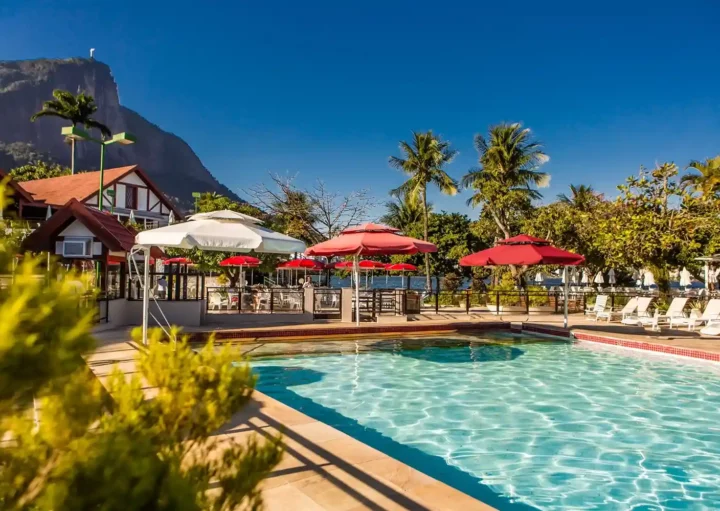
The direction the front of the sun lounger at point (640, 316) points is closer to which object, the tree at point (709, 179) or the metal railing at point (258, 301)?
the metal railing

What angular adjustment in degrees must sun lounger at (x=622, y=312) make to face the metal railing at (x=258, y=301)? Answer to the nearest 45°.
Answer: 0° — it already faces it

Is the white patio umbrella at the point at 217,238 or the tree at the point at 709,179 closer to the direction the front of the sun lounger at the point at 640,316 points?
the white patio umbrella

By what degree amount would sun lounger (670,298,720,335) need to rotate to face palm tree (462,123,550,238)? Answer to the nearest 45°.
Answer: approximately 90° to its right

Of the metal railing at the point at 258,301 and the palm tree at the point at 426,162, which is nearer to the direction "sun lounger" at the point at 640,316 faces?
the metal railing

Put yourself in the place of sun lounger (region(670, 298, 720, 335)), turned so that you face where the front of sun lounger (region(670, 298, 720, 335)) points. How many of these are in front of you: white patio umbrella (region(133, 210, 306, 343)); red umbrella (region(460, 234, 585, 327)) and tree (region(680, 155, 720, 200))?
2

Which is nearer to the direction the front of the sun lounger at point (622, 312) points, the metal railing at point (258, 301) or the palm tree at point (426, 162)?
the metal railing

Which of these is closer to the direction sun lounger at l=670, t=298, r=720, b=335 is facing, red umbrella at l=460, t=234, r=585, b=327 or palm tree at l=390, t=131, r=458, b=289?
the red umbrella

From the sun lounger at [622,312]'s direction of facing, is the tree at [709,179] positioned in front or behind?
behind
